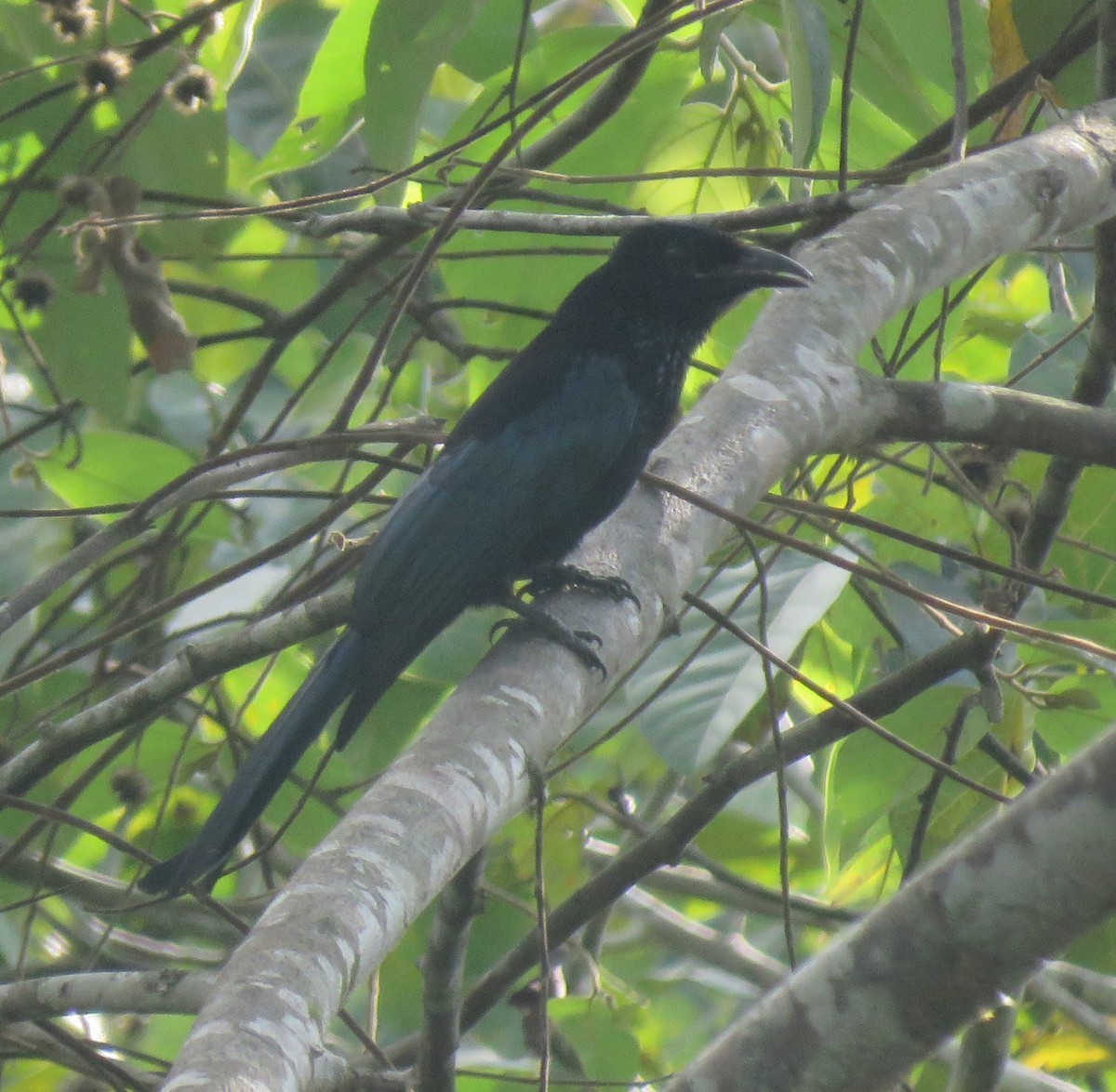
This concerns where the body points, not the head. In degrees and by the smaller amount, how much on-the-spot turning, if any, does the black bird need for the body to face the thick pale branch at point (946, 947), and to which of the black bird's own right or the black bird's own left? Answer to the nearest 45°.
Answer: approximately 90° to the black bird's own right

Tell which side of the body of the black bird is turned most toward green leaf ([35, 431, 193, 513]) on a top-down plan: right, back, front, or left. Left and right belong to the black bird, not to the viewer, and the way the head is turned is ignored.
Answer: back

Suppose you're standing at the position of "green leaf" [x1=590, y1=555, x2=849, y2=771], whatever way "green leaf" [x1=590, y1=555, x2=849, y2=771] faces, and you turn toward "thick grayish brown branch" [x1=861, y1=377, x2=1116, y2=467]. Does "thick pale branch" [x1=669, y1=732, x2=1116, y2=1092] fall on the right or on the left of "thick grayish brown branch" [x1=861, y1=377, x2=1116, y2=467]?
right

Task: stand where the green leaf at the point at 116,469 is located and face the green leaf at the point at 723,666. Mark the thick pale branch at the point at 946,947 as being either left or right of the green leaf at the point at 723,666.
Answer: right

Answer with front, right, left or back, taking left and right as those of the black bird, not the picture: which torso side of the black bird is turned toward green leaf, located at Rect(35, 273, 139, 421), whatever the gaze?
back

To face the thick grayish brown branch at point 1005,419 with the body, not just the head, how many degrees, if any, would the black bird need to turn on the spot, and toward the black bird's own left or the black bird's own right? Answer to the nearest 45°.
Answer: approximately 45° to the black bird's own right

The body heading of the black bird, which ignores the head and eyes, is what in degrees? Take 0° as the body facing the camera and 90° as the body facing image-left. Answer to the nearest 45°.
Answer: approximately 270°
